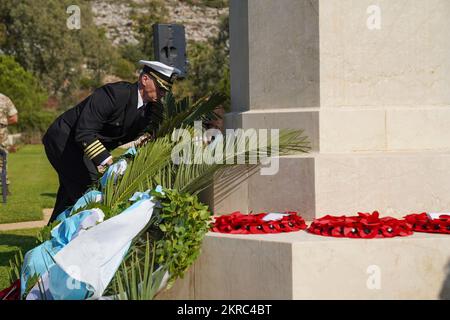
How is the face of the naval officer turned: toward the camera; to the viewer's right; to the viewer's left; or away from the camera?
to the viewer's right

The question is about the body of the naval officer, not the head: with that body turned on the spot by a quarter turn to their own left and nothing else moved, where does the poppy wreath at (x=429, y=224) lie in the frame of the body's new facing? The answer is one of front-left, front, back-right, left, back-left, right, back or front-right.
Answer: back-right

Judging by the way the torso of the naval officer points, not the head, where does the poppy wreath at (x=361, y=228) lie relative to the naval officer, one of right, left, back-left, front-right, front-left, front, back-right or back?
front-right

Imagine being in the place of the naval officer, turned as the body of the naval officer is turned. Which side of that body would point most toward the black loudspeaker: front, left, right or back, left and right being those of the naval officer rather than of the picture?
left

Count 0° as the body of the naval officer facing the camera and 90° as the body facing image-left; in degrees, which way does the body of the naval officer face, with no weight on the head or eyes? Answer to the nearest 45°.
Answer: approximately 270°

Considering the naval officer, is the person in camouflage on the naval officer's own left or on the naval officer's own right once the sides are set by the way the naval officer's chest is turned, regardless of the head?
on the naval officer's own left

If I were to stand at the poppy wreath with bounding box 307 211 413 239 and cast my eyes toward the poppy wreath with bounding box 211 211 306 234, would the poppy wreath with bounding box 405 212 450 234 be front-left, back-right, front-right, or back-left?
back-right

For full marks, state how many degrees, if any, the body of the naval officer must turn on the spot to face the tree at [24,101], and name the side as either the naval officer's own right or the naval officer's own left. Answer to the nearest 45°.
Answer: approximately 90° to the naval officer's own left
